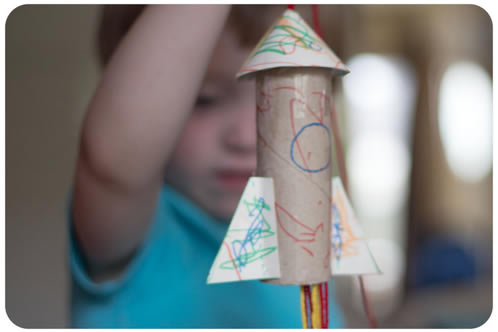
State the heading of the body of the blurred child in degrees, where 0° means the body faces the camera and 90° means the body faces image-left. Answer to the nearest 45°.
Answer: approximately 315°
